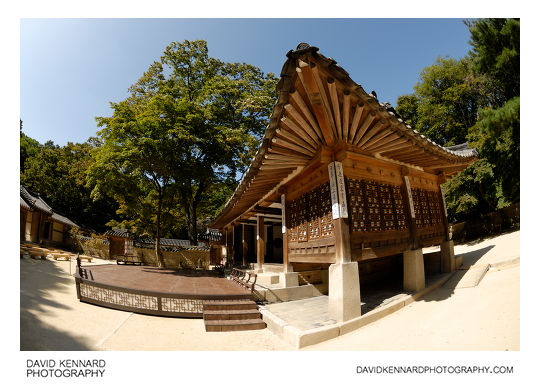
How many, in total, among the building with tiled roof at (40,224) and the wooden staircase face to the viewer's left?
0

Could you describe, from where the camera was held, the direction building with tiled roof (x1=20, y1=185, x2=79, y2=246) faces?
facing the viewer and to the right of the viewer

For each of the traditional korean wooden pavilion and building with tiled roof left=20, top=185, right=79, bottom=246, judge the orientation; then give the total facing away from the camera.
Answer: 0

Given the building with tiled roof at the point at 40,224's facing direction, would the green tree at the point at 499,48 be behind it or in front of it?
in front

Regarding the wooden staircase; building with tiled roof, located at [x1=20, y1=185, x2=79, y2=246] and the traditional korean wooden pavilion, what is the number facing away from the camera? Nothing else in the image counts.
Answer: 0

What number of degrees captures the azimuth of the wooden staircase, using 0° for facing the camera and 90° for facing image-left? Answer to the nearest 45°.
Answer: approximately 0°

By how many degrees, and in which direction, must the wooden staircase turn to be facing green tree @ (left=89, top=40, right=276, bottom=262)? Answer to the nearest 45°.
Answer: approximately 180°

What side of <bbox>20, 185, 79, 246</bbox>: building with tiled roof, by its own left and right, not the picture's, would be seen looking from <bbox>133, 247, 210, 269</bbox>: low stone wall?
front

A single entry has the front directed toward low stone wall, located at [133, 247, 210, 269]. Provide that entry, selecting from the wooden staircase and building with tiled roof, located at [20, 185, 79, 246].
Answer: the building with tiled roof

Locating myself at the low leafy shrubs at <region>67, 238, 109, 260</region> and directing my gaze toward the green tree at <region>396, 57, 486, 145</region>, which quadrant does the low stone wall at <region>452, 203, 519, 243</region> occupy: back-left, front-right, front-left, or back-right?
front-right
